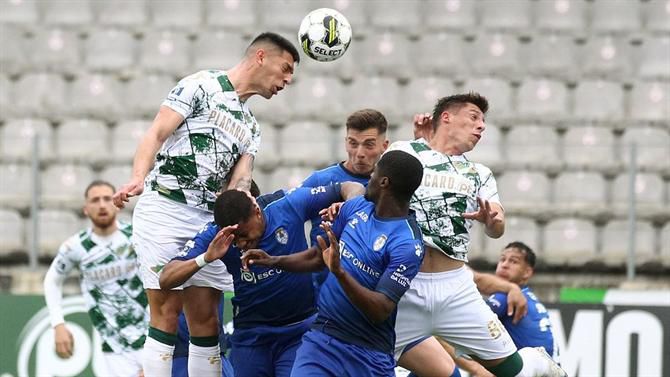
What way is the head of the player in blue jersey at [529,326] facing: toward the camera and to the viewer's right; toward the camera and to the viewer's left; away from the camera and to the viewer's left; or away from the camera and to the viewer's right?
toward the camera and to the viewer's left

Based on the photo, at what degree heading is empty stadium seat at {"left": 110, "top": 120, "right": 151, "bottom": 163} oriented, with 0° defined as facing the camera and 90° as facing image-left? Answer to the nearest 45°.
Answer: approximately 0°

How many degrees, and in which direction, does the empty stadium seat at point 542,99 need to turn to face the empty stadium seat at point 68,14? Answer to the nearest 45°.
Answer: approximately 90° to its right

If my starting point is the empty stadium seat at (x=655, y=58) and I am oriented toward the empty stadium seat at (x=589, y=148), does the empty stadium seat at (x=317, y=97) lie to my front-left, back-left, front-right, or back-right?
front-right

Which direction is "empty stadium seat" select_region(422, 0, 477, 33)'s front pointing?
toward the camera

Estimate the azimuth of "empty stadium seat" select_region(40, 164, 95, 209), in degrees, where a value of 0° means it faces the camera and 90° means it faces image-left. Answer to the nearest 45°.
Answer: approximately 0°

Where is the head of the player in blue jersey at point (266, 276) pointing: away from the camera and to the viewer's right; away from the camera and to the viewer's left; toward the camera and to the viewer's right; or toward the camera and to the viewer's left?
toward the camera and to the viewer's left

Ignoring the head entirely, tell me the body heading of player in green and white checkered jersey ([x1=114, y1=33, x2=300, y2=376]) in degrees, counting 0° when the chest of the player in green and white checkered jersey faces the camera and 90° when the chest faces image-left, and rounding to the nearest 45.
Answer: approximately 315°

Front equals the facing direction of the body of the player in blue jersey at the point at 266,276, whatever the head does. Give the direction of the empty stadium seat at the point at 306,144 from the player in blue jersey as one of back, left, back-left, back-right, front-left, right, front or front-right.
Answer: back

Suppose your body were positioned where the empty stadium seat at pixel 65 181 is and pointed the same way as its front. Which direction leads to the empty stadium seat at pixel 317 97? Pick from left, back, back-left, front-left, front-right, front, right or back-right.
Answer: left

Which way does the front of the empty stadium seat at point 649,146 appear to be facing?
toward the camera

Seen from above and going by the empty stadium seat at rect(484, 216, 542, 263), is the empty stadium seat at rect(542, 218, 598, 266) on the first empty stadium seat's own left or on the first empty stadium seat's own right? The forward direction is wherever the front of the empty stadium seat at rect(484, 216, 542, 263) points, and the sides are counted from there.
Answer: on the first empty stadium seat's own left
